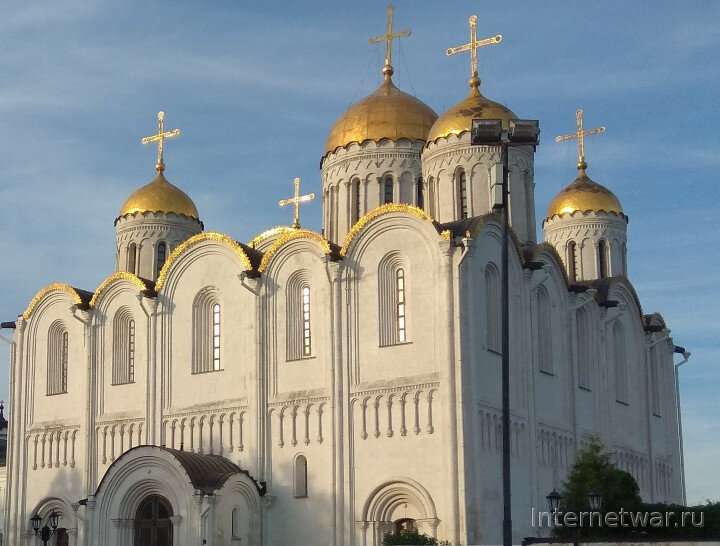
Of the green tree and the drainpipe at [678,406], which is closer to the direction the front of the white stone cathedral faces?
the green tree

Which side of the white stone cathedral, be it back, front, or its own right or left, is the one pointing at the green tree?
left

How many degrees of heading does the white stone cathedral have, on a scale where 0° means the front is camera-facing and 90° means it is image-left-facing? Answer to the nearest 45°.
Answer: approximately 45°
